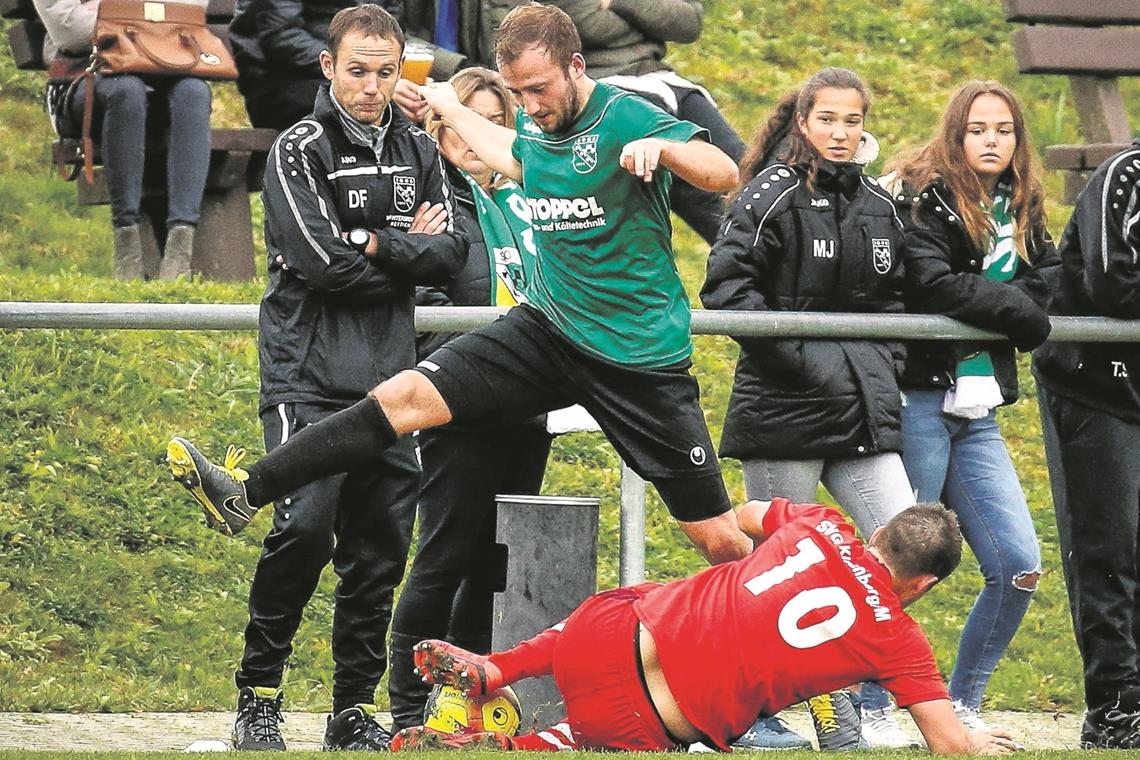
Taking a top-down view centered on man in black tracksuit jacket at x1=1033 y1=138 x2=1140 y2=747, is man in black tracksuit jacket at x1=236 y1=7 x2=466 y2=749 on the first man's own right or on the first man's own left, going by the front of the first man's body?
on the first man's own right

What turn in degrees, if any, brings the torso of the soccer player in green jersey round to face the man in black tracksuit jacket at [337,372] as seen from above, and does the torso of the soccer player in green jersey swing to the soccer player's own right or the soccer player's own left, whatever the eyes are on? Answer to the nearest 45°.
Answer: approximately 45° to the soccer player's own right

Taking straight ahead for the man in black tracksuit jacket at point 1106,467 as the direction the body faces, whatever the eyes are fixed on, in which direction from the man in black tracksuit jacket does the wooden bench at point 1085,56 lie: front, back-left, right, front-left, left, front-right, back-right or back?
back

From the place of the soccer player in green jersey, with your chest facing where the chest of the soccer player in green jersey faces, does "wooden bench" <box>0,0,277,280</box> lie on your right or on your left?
on your right

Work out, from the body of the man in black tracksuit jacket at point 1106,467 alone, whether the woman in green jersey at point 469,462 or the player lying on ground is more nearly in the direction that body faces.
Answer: the player lying on ground

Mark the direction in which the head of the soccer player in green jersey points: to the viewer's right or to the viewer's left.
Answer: to the viewer's left

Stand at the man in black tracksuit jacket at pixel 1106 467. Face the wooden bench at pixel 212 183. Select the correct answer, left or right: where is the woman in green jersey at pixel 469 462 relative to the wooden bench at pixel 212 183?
left

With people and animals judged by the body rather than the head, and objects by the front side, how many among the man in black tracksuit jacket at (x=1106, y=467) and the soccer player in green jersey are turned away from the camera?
0

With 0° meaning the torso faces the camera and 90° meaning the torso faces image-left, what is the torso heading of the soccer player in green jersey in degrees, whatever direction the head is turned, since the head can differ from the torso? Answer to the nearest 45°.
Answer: approximately 45°

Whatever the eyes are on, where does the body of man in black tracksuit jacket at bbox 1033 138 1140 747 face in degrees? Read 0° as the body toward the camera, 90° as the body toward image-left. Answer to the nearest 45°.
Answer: approximately 0°
